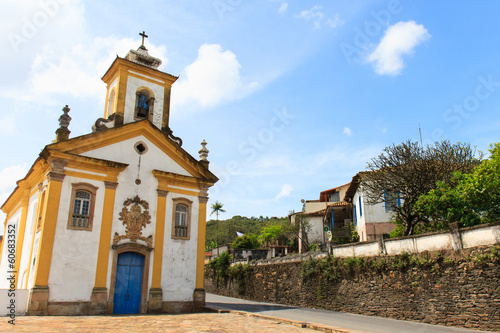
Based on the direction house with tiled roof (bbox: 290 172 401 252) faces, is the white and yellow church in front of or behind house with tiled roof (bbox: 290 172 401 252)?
in front

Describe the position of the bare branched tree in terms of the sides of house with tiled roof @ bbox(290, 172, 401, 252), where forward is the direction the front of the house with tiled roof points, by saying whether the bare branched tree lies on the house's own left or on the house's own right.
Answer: on the house's own left

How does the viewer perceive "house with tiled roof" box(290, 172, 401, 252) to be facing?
facing the viewer and to the left of the viewer

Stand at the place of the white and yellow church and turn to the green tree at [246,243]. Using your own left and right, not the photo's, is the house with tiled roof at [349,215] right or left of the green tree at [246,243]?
right

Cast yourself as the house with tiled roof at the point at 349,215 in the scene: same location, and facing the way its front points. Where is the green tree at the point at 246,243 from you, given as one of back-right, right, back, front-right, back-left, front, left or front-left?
right

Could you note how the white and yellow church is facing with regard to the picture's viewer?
facing the viewer and to the right of the viewer

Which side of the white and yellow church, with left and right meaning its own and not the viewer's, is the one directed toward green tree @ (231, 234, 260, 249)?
left

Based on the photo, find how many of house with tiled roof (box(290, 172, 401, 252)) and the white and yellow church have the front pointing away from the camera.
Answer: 0

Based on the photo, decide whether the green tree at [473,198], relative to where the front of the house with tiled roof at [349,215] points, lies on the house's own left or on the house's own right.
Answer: on the house's own left

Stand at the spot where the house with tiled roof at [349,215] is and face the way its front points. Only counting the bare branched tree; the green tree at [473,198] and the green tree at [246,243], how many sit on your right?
1

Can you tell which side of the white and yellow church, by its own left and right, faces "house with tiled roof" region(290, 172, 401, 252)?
left
